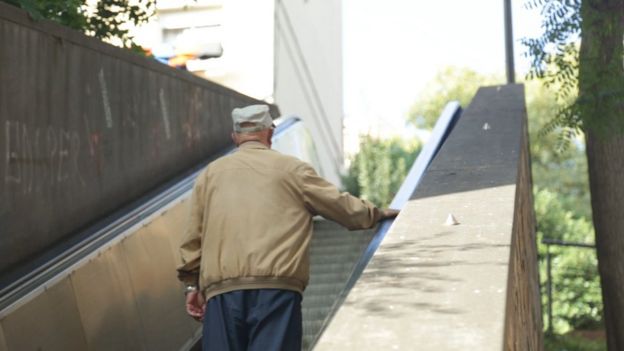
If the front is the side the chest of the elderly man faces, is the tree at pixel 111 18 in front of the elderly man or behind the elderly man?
in front

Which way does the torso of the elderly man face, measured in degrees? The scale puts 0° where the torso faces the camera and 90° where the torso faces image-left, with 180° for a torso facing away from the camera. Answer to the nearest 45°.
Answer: approximately 180°

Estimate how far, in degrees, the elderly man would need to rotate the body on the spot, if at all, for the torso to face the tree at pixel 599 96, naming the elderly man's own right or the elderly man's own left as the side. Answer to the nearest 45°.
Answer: approximately 45° to the elderly man's own right
